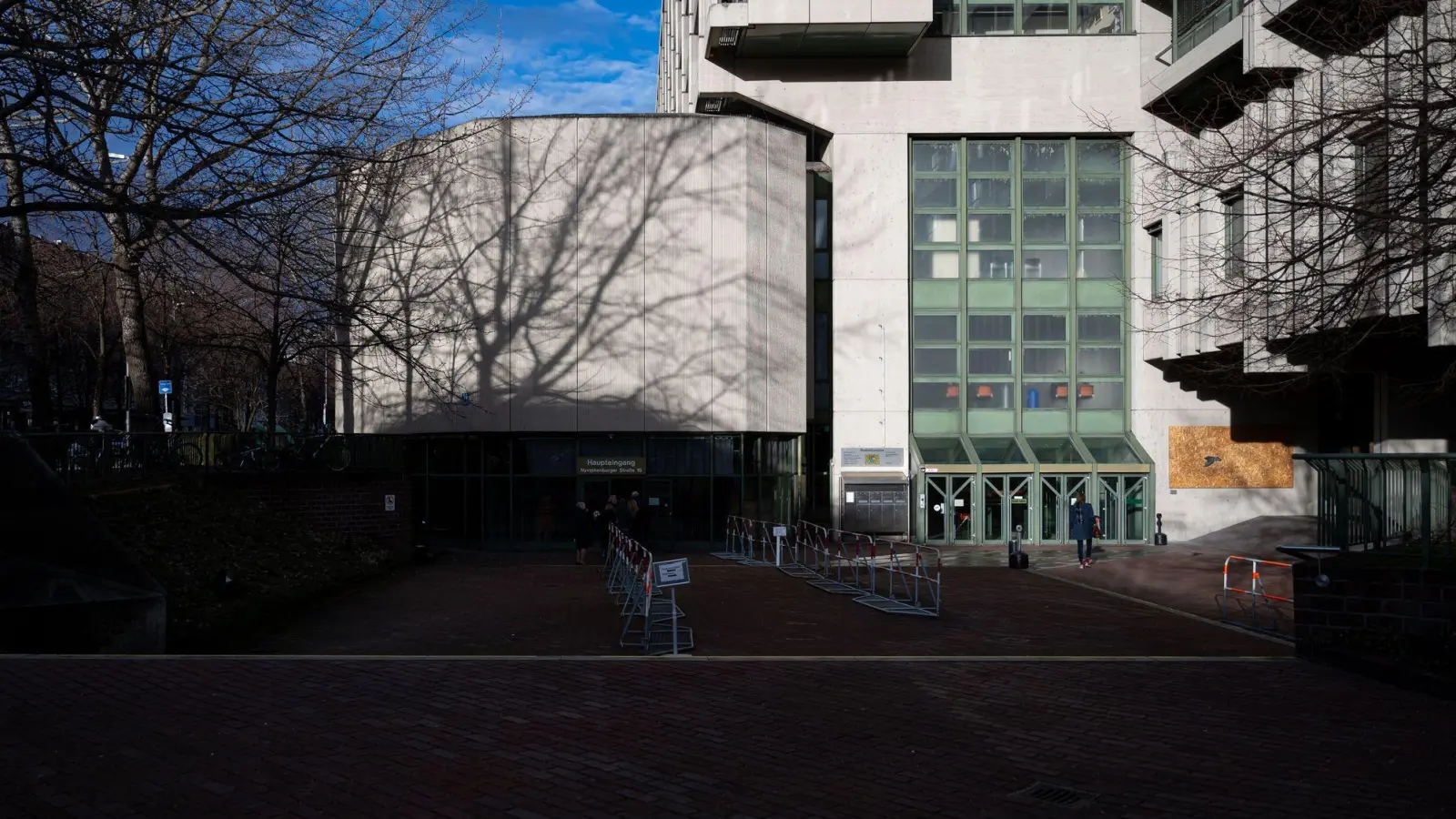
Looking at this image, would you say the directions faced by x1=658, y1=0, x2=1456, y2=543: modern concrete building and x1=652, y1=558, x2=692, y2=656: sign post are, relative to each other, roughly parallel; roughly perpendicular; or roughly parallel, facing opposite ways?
roughly parallel

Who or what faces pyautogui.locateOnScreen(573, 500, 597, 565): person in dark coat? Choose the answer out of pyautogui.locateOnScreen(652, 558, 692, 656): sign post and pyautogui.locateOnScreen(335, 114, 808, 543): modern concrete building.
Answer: the modern concrete building

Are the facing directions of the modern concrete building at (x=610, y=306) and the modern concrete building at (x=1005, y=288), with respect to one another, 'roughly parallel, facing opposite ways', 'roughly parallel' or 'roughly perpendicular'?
roughly parallel

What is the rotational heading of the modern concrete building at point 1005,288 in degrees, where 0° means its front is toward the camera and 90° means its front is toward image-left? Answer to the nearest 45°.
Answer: approximately 0°

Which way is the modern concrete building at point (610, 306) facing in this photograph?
toward the camera

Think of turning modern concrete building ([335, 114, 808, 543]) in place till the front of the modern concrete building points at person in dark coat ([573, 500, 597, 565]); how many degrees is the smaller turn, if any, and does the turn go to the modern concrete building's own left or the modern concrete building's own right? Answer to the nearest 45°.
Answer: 0° — it already faces them

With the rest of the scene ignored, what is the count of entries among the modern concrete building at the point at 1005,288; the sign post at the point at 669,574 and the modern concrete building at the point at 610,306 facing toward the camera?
3

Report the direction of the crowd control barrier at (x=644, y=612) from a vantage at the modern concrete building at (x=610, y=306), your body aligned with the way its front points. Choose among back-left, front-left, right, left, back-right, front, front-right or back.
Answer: front

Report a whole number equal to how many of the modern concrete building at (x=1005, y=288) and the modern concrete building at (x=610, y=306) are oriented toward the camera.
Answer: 2

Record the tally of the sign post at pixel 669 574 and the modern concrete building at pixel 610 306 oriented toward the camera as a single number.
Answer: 2

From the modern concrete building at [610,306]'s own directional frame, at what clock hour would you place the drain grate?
The drain grate is roughly at 12 o'clock from the modern concrete building.

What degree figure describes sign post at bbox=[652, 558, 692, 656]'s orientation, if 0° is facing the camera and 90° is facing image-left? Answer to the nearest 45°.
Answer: approximately 0°

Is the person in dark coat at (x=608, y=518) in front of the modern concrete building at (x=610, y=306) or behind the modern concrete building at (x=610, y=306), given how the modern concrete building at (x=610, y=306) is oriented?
in front

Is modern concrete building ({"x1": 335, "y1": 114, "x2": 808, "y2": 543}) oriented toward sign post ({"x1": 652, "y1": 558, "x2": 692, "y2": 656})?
yes

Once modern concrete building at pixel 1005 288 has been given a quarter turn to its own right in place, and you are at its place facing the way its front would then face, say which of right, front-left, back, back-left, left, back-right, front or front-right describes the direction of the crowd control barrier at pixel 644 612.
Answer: left
